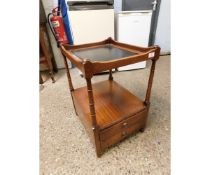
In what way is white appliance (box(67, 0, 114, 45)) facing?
toward the camera

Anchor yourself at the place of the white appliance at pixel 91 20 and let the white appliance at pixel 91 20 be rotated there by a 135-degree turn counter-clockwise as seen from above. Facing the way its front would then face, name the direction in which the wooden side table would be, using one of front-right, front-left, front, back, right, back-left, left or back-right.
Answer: back-right

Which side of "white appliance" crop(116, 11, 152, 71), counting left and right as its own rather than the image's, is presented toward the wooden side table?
front

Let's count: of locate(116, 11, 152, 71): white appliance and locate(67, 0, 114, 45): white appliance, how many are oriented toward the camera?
2

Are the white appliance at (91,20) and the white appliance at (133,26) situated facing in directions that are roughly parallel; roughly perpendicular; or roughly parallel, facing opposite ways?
roughly parallel

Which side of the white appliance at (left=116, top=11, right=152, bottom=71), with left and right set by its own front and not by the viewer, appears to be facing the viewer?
front
